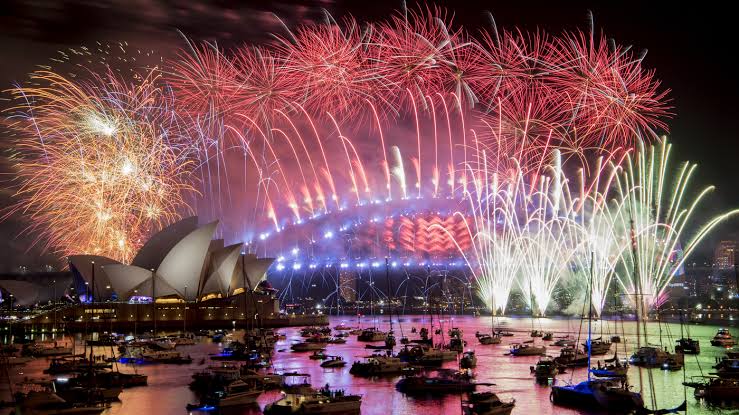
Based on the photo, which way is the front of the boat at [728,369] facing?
to the viewer's left

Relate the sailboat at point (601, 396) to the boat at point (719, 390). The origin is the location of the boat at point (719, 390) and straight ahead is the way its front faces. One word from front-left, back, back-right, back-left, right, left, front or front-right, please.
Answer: front-left

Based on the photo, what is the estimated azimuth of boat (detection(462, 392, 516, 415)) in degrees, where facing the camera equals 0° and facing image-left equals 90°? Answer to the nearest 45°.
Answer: approximately 270°

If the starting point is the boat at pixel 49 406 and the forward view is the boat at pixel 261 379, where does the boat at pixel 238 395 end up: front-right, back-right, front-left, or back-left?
front-right

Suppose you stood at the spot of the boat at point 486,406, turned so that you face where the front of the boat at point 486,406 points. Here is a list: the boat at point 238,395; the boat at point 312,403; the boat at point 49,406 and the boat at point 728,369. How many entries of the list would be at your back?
3
